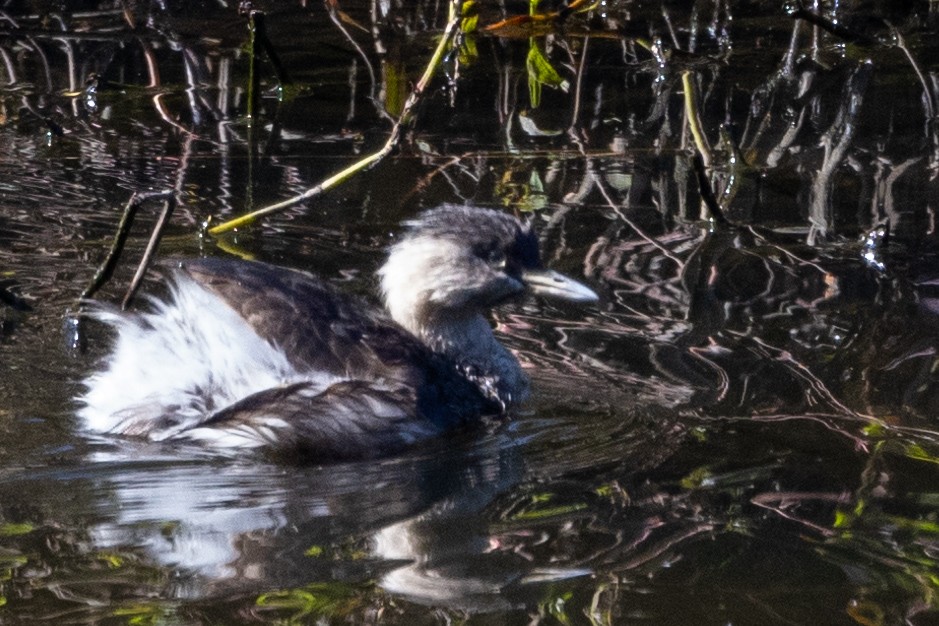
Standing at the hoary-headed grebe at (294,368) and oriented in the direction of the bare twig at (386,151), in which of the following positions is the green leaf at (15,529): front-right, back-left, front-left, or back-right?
back-left

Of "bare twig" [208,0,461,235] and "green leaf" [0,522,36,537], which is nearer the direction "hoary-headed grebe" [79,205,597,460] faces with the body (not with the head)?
the bare twig

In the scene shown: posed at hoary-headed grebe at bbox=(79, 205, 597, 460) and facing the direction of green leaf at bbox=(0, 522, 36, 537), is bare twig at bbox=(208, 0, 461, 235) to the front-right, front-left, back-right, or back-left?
back-right

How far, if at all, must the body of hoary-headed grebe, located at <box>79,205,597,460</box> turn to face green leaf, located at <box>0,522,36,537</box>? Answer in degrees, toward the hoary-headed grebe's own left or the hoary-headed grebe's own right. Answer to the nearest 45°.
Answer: approximately 135° to the hoary-headed grebe's own right

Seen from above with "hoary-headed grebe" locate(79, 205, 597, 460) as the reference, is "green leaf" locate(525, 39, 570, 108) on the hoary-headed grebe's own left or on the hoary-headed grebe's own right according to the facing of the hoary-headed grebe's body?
on the hoary-headed grebe's own left

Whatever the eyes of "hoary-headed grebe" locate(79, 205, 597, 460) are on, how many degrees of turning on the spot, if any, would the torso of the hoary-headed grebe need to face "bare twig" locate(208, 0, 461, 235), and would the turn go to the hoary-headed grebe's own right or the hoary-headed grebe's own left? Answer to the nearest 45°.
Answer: approximately 90° to the hoary-headed grebe's own left

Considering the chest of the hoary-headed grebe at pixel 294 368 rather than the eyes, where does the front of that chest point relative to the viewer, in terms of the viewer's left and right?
facing to the right of the viewer
